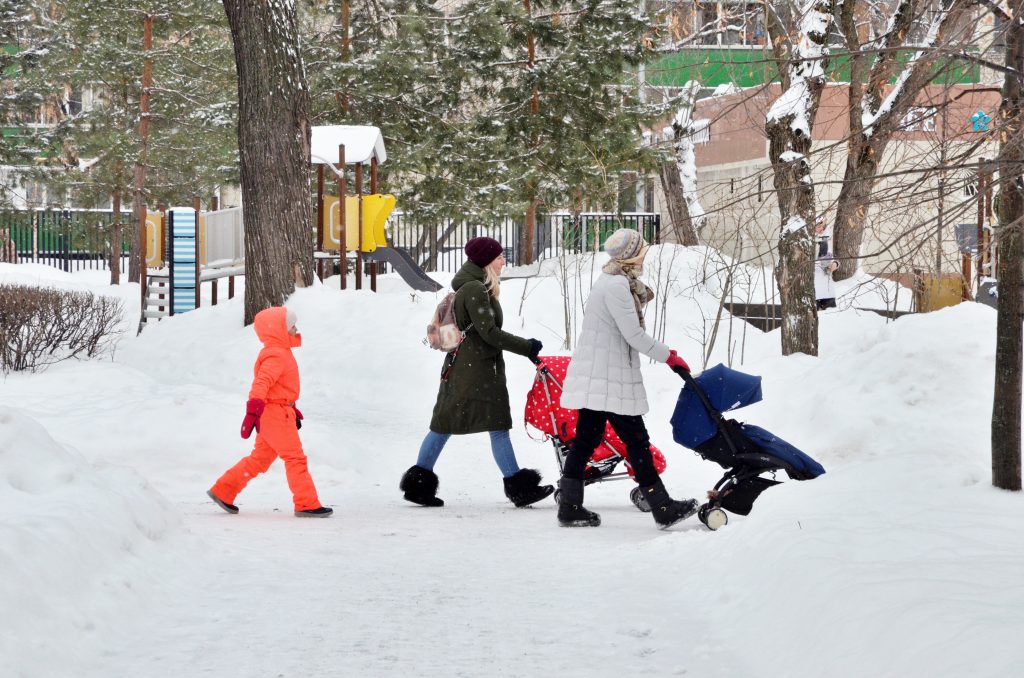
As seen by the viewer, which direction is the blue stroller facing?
to the viewer's right

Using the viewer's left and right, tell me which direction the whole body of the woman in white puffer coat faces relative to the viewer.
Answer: facing to the right of the viewer

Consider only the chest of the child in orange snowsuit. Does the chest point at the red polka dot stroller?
yes

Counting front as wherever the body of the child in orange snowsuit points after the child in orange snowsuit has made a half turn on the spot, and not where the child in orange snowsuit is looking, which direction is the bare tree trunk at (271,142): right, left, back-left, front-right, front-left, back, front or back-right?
right

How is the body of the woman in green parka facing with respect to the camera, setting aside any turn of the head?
to the viewer's right

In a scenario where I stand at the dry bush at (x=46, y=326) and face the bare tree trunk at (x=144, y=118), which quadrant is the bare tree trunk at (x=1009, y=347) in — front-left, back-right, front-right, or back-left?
back-right

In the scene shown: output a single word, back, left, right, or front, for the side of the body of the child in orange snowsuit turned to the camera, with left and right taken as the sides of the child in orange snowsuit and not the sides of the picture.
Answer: right

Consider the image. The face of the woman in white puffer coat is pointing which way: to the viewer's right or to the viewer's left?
to the viewer's right
